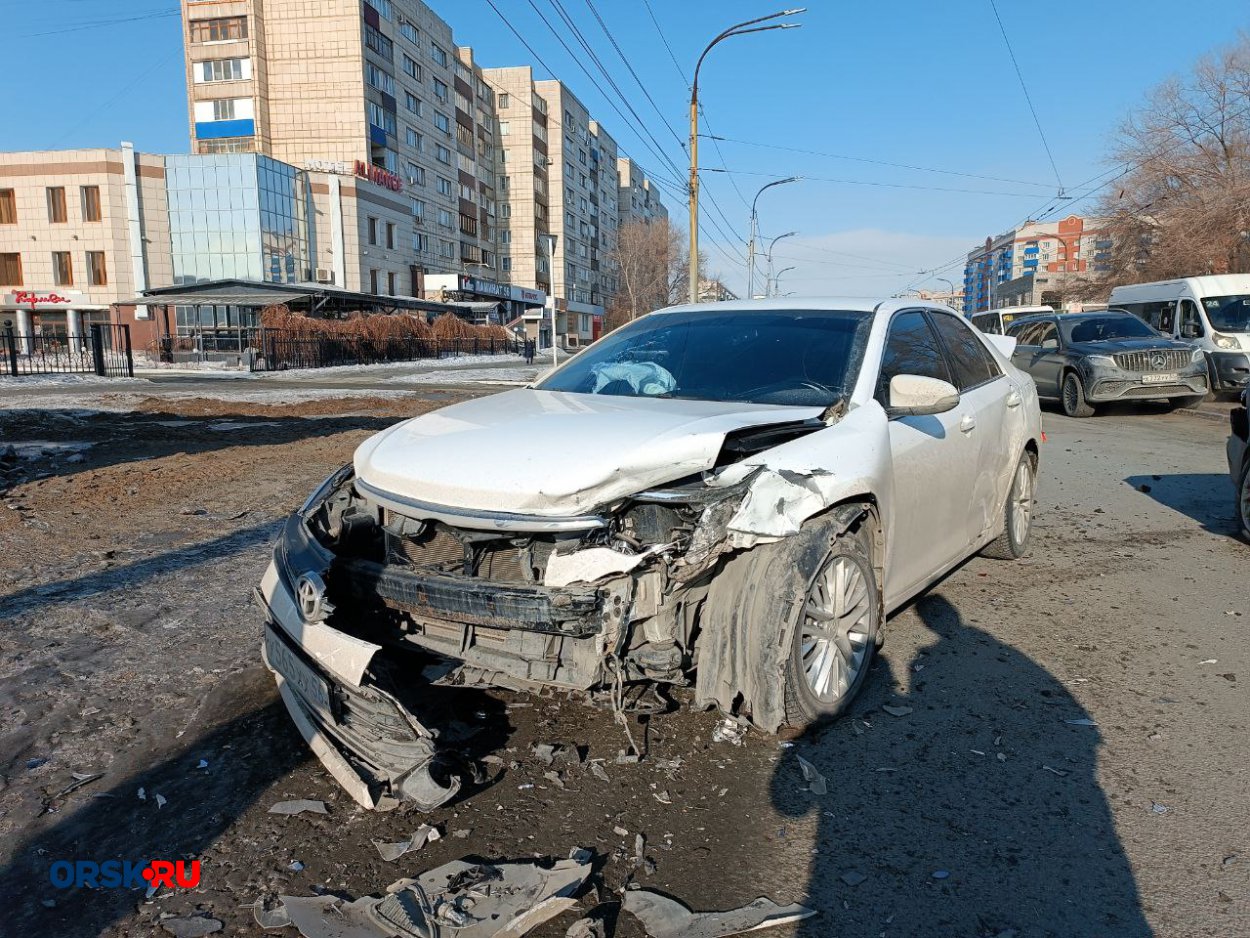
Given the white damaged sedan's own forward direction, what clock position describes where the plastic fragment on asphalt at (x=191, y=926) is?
The plastic fragment on asphalt is roughly at 12 o'clock from the white damaged sedan.

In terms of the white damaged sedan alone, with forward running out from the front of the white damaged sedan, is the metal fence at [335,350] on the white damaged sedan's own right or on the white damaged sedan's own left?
on the white damaged sedan's own right

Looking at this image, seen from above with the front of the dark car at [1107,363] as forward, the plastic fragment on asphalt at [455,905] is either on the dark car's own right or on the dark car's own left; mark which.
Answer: on the dark car's own right

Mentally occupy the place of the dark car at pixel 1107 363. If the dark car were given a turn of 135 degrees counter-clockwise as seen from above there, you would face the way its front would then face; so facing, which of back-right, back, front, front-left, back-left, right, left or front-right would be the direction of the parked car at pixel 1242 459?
back

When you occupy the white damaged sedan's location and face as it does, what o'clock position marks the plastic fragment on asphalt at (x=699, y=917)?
The plastic fragment on asphalt is roughly at 10 o'clock from the white damaged sedan.

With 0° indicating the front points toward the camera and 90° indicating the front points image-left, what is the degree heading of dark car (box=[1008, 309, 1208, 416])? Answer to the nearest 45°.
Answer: approximately 315°

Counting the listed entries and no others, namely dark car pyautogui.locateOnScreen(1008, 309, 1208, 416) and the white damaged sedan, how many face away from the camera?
0

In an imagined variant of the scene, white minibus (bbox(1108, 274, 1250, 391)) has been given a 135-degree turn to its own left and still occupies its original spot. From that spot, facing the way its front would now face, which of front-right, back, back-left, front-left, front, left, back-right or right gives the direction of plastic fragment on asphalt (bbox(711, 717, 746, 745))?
back

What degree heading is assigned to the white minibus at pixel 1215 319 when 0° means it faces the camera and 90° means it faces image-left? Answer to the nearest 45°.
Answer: approximately 315°

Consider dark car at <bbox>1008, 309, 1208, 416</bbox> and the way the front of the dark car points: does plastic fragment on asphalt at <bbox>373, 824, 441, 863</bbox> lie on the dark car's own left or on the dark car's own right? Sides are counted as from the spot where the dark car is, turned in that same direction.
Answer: on the dark car's own right

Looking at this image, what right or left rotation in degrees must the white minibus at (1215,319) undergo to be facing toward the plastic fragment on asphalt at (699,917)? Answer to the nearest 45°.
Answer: approximately 45° to its right
